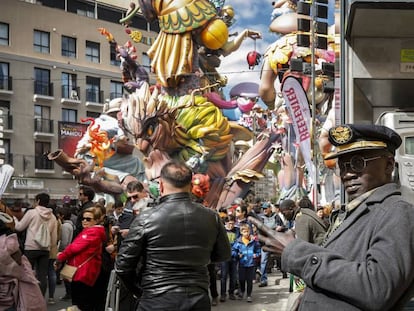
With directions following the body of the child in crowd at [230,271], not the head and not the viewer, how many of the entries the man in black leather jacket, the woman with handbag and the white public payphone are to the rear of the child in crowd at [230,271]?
0

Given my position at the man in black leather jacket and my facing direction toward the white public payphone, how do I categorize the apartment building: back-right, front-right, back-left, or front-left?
back-left

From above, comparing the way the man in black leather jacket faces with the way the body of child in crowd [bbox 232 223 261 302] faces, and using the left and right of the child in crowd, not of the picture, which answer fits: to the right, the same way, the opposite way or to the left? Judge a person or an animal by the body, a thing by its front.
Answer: the opposite way

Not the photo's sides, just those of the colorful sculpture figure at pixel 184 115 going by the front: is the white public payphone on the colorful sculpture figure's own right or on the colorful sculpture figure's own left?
on the colorful sculpture figure's own left

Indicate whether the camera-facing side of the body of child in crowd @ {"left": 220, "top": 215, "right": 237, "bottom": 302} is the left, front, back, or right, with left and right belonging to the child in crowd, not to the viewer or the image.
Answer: front

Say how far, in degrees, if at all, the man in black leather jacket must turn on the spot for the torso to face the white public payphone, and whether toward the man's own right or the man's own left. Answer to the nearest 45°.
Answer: approximately 90° to the man's own right

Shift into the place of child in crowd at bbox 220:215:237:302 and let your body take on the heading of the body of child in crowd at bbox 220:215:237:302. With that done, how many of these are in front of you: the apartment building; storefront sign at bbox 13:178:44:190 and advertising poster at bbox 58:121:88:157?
0

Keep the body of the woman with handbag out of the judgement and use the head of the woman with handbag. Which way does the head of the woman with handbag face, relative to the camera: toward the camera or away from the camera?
toward the camera

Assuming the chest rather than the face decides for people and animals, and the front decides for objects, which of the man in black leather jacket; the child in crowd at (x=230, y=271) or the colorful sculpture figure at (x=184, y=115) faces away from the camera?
the man in black leather jacket

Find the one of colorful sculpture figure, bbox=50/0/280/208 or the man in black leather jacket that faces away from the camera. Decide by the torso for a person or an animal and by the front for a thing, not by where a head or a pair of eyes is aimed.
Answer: the man in black leather jacket

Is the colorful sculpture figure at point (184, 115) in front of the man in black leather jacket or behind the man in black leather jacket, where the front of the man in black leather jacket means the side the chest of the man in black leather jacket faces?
in front

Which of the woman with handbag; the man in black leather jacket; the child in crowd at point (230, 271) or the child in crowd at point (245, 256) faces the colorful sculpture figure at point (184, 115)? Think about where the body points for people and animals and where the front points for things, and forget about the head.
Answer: the man in black leather jacket

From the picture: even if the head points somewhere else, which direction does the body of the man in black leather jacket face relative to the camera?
away from the camera

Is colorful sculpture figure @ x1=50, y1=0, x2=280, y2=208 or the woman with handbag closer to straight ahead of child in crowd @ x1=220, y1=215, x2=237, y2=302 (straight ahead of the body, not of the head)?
the woman with handbag

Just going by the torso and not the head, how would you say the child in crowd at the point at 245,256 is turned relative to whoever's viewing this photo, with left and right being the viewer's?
facing the viewer

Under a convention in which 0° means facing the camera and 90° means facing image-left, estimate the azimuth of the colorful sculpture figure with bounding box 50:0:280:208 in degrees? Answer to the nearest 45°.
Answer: approximately 45°

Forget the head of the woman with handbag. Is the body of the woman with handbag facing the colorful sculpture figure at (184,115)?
no
